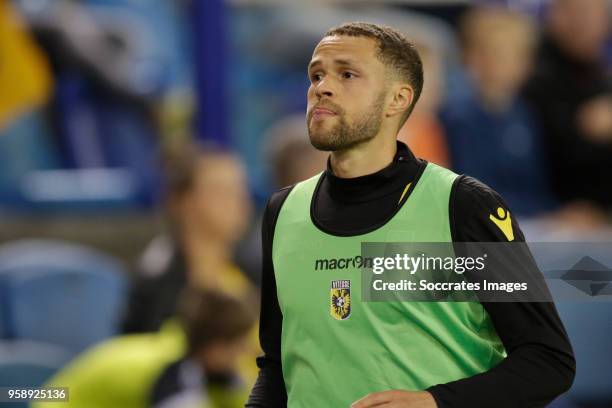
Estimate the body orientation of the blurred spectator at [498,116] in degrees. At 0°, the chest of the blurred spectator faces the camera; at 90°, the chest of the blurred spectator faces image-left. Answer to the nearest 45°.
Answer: approximately 0°

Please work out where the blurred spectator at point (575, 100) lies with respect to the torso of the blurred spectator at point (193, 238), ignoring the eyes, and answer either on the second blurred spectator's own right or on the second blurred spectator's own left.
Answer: on the second blurred spectator's own left

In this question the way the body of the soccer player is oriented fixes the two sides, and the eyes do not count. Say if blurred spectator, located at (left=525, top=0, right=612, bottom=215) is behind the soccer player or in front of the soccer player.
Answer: behind

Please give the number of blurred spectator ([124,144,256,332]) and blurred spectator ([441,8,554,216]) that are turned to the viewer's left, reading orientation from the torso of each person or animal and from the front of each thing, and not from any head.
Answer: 0

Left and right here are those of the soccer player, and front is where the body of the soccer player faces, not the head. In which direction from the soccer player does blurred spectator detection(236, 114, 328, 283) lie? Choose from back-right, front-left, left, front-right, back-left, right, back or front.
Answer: back-right

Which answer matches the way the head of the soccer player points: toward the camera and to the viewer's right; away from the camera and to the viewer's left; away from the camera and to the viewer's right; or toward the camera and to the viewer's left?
toward the camera and to the viewer's left

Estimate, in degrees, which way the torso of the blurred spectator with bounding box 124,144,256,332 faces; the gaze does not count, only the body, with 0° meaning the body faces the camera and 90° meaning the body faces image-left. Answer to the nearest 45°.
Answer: approximately 315°
